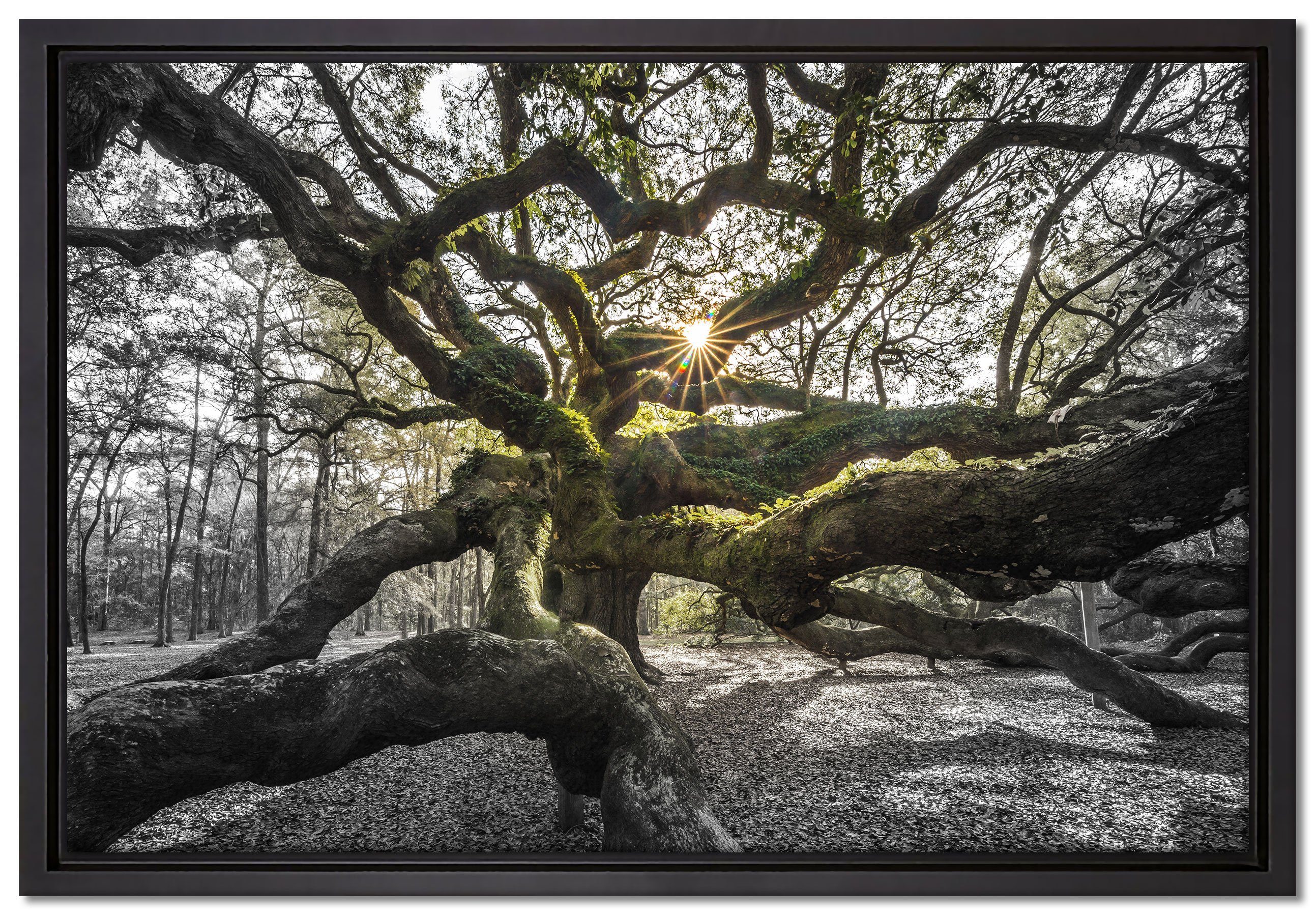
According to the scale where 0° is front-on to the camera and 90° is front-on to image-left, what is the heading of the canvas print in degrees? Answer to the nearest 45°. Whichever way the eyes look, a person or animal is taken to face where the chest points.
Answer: approximately 0°
